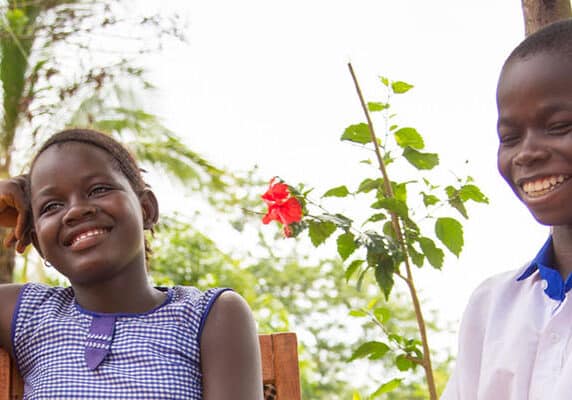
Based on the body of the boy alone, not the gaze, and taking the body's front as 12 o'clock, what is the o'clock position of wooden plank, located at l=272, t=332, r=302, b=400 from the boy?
The wooden plank is roughly at 3 o'clock from the boy.

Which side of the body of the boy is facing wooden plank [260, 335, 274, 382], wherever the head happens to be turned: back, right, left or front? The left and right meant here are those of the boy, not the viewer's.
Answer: right

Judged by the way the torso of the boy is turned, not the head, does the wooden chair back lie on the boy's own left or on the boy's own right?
on the boy's own right

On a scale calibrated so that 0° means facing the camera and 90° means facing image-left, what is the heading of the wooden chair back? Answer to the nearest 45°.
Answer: approximately 0°

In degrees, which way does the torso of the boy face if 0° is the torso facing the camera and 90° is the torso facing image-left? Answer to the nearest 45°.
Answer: approximately 45°

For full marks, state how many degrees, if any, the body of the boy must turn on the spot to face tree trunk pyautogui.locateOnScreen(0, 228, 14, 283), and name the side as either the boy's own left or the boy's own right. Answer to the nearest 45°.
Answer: approximately 90° to the boy's own right

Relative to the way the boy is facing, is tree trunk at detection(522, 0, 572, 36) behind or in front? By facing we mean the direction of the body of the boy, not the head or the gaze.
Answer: behind

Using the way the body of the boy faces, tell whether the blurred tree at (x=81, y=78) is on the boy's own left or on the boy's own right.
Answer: on the boy's own right

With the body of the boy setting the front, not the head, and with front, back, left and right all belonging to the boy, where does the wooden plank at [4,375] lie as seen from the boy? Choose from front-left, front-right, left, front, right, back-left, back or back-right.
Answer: front-right

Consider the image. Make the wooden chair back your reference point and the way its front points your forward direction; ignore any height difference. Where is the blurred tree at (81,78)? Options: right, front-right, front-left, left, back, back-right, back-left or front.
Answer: back

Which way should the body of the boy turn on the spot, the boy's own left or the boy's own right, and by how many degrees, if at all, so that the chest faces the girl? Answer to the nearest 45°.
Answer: approximately 45° to the boy's own right
